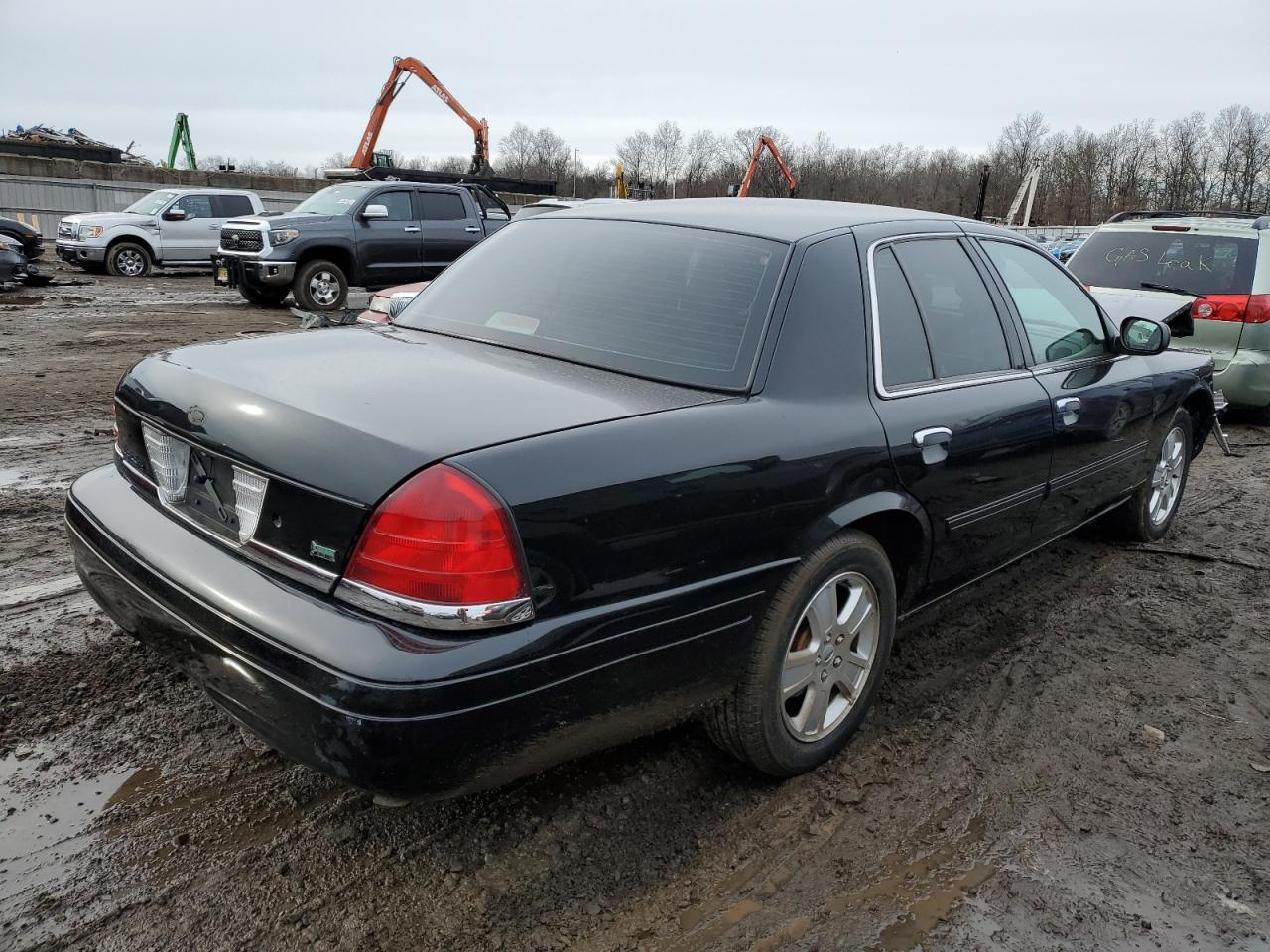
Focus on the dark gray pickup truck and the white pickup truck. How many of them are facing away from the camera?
0

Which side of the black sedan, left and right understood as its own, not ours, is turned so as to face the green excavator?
left

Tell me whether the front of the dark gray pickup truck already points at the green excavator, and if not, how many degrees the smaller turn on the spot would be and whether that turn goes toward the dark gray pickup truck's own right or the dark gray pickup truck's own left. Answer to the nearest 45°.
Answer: approximately 135° to the dark gray pickup truck's own right

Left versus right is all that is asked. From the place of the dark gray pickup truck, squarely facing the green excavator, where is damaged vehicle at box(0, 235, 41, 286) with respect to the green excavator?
left

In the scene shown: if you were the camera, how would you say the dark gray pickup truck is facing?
facing the viewer and to the left of the viewer

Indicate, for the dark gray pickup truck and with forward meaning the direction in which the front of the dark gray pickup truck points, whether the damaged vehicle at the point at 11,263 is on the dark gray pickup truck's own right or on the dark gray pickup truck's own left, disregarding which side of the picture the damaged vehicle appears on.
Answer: on the dark gray pickup truck's own right

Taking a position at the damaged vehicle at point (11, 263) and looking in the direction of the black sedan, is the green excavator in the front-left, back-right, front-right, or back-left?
back-left

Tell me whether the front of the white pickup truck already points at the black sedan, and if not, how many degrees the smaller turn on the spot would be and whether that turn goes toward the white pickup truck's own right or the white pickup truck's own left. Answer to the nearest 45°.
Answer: approximately 45° to the white pickup truck's own left

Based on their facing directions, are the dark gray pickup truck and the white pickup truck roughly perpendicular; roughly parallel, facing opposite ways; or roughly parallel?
roughly parallel

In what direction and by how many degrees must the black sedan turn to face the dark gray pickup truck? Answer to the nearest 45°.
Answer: approximately 45° to its left

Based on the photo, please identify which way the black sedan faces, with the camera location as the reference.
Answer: facing away from the viewer and to the right of the viewer

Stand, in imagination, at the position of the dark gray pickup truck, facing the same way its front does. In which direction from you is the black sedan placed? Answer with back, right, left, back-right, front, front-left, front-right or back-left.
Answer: front-left

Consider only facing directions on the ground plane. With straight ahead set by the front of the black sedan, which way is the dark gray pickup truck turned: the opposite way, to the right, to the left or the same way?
the opposite way
